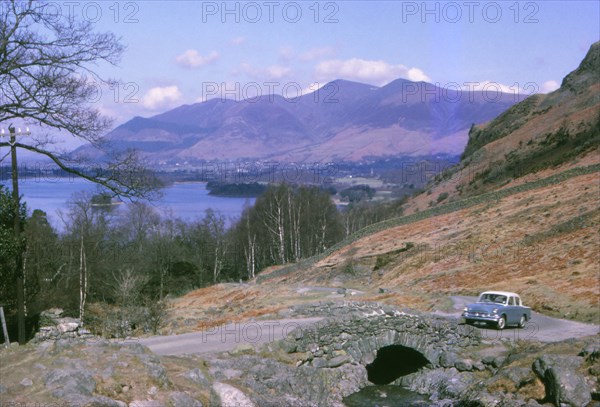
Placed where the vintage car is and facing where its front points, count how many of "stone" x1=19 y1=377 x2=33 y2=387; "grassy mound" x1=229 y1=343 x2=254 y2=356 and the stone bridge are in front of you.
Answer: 3

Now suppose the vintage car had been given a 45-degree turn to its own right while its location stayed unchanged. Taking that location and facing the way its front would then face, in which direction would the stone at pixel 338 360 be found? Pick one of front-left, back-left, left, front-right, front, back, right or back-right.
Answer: front-left

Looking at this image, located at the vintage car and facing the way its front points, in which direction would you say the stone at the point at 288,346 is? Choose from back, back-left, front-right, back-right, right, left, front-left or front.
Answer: front

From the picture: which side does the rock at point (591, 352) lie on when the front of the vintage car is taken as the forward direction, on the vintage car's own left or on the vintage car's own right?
on the vintage car's own left

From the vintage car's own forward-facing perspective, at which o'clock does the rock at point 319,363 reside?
The rock is roughly at 12 o'clock from the vintage car.

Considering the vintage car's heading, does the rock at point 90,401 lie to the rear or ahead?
ahead

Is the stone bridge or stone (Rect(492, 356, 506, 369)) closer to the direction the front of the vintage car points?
the stone bridge

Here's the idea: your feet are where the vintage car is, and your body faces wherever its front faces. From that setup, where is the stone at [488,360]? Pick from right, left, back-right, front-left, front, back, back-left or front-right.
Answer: front-left

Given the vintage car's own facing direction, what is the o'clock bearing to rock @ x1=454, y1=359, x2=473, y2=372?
The rock is roughly at 11 o'clock from the vintage car.

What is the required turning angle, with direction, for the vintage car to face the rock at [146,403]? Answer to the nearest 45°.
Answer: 0° — it already faces it

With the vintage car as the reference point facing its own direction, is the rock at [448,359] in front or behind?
in front
